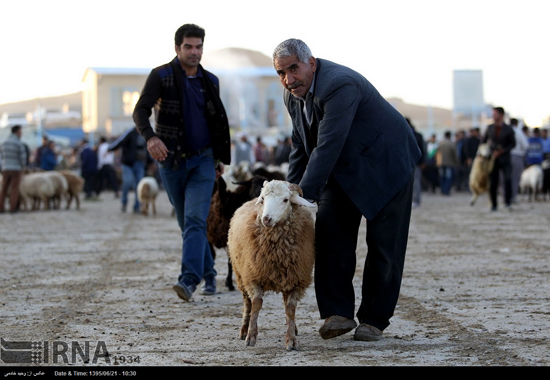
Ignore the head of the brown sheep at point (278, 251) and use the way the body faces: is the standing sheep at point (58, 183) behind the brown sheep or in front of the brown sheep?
behind

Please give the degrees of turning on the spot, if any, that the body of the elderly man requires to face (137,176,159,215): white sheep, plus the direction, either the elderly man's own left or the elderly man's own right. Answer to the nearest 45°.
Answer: approximately 135° to the elderly man's own right

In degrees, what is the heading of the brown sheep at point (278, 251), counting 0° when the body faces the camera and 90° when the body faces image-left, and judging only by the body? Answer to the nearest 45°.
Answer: approximately 0°

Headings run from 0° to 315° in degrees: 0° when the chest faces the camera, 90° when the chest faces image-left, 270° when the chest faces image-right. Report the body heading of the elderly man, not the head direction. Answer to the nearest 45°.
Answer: approximately 45°
